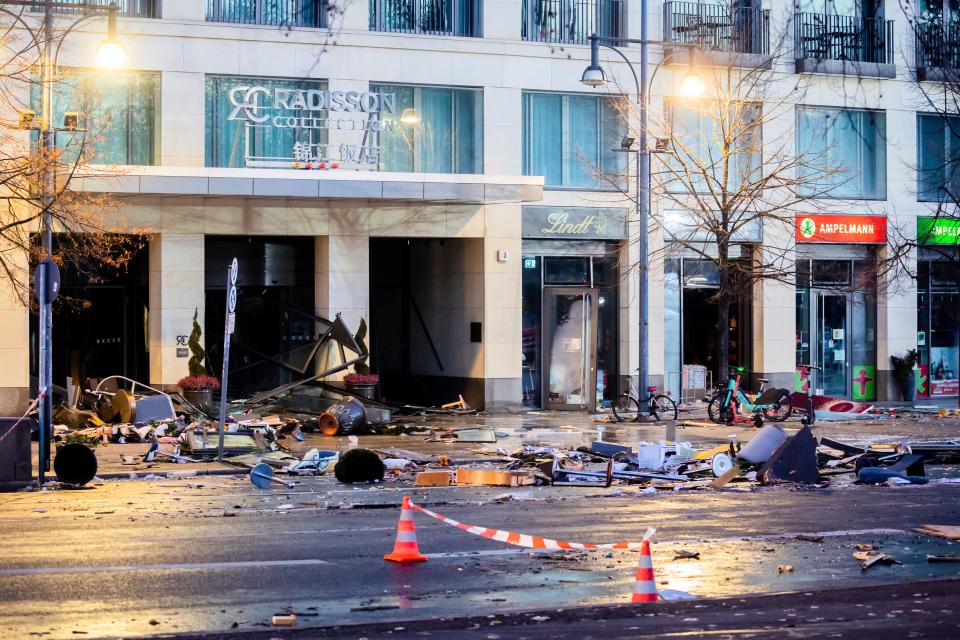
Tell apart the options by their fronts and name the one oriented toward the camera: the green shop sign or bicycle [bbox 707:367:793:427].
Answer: the green shop sign

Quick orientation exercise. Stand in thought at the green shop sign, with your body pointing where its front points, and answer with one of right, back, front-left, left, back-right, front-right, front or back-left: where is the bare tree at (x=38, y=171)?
front-right

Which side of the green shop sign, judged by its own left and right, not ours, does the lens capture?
front

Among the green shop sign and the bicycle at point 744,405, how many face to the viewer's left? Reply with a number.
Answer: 1

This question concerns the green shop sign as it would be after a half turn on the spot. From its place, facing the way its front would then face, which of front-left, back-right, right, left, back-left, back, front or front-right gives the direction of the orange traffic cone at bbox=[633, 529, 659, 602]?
back

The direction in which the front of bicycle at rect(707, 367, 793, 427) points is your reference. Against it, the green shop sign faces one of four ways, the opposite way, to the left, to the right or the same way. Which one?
to the left

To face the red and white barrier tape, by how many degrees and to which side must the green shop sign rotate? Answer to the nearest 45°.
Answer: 0° — it already faces it

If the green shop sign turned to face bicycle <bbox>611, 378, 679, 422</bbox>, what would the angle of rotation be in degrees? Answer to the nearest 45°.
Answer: approximately 45° to its right

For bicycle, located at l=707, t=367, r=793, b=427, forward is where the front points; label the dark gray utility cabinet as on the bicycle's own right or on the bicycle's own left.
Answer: on the bicycle's own left

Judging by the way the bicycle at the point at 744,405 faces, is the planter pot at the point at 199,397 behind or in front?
in front

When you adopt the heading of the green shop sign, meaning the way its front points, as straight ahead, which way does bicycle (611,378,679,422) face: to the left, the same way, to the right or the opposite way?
to the right

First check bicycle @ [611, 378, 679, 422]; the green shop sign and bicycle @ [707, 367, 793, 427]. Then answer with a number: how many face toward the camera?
1

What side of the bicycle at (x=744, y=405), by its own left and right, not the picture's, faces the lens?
left

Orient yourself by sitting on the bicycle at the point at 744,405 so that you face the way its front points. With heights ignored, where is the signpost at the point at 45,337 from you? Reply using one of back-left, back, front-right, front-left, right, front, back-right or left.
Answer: front-left

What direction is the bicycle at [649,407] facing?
to the viewer's left

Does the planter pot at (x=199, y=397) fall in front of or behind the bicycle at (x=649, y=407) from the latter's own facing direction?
in front
